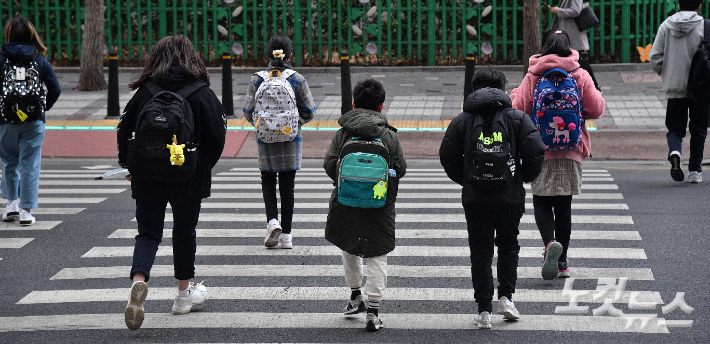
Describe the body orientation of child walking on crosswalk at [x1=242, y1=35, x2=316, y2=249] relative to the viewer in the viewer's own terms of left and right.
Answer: facing away from the viewer

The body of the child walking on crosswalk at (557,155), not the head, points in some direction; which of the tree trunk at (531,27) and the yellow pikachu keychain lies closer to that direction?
the tree trunk

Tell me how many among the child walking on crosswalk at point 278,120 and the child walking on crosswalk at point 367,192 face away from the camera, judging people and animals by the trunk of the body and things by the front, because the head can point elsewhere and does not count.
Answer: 2

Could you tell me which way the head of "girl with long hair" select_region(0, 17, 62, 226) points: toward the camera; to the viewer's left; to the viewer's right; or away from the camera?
away from the camera

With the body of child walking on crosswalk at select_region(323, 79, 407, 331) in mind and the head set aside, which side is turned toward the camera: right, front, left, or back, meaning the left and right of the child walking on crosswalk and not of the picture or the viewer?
back

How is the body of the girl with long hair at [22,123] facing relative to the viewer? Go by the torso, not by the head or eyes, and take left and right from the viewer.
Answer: facing away from the viewer

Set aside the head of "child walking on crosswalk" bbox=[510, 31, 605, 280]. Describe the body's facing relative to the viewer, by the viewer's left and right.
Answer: facing away from the viewer

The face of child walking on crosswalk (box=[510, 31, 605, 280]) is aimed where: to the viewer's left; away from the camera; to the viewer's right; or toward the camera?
away from the camera

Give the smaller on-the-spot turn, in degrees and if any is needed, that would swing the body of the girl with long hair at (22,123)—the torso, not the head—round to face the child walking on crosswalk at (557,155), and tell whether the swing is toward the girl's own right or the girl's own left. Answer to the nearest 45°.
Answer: approximately 135° to the girl's own right

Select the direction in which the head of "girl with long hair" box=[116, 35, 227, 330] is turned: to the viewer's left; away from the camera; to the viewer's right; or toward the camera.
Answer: away from the camera

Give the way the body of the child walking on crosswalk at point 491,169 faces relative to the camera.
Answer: away from the camera

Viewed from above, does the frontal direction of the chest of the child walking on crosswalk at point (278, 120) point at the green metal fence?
yes
